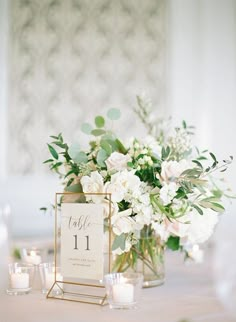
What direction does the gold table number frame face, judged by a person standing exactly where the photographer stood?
facing the viewer and to the left of the viewer

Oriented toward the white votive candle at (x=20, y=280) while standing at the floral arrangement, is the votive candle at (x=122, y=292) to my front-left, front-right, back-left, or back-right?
front-left

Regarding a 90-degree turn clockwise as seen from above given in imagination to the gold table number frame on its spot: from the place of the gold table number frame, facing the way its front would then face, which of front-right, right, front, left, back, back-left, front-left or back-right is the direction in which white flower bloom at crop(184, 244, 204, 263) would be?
right
